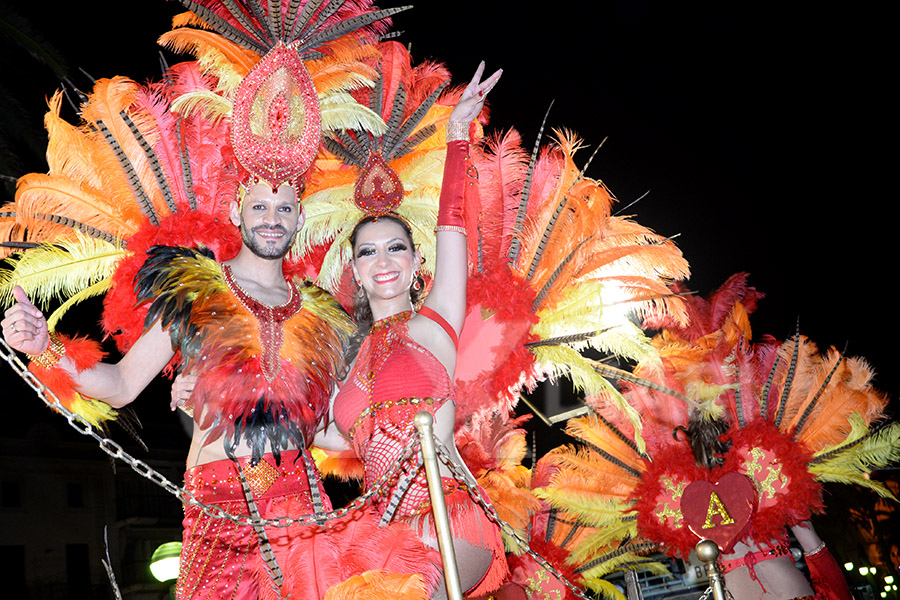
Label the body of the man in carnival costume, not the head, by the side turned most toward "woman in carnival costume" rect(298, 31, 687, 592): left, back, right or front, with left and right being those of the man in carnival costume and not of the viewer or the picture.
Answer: left

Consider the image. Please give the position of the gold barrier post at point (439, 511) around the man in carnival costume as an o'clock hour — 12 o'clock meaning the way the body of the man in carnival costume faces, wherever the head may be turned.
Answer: The gold barrier post is roughly at 11 o'clock from the man in carnival costume.

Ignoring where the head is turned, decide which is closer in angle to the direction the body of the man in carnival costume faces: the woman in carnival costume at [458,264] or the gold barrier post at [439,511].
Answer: the gold barrier post

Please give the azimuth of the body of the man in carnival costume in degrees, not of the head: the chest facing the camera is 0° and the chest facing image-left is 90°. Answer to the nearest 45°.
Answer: approximately 0°

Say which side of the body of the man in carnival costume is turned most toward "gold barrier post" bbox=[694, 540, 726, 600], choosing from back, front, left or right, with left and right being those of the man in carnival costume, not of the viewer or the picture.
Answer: left
